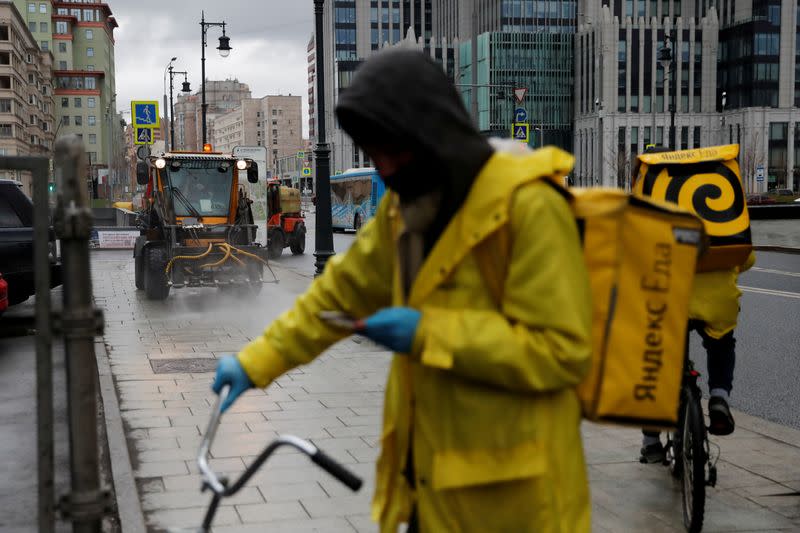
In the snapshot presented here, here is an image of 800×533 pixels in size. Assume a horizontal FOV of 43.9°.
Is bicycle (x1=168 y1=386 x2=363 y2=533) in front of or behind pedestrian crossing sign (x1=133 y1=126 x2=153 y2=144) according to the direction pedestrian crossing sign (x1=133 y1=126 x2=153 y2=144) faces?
in front

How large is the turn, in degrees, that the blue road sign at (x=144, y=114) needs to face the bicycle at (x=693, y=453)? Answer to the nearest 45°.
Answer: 0° — it already faces it

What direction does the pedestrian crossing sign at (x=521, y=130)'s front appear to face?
toward the camera

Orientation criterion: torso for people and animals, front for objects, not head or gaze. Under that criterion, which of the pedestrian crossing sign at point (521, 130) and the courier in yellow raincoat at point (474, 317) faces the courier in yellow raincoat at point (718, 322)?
the pedestrian crossing sign

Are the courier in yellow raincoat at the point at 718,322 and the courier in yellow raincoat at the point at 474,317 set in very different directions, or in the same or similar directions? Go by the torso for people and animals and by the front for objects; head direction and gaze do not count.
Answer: very different directions

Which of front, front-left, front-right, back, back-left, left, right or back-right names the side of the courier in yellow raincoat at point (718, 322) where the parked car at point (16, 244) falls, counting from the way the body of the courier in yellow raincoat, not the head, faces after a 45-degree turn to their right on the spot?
left

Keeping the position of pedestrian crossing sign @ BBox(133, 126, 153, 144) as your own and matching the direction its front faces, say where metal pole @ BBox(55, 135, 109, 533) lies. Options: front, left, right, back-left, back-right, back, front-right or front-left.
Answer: front

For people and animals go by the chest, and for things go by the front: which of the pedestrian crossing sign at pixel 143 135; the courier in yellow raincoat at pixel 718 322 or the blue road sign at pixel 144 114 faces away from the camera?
the courier in yellow raincoat

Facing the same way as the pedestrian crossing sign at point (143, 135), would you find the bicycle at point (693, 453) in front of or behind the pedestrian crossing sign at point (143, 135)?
in front

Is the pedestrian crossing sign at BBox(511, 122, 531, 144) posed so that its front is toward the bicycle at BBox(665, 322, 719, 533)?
yes

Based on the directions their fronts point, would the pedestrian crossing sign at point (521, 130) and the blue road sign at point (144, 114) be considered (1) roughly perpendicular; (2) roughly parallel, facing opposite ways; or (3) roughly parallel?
roughly parallel

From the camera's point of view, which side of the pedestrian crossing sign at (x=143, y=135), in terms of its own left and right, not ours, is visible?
front

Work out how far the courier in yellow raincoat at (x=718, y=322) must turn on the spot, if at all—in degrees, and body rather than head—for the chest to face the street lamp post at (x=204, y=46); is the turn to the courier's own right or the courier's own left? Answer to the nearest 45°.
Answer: approximately 45° to the courier's own left

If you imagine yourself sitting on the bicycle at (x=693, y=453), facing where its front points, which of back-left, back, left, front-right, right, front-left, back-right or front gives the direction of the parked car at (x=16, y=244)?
front-left

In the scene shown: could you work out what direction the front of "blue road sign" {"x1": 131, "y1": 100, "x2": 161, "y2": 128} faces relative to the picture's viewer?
facing the viewer

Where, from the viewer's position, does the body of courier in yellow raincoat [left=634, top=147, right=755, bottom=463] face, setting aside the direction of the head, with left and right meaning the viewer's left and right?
facing away from the viewer

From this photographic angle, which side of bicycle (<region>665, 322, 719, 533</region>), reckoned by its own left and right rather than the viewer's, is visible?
back

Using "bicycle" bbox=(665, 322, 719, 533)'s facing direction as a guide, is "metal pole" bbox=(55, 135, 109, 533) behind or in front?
behind

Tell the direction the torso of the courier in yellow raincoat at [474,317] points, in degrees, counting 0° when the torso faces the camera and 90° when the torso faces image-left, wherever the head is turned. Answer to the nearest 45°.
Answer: approximately 45°

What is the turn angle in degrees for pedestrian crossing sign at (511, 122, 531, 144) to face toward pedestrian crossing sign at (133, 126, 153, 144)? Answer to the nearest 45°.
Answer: approximately 90° to its right
